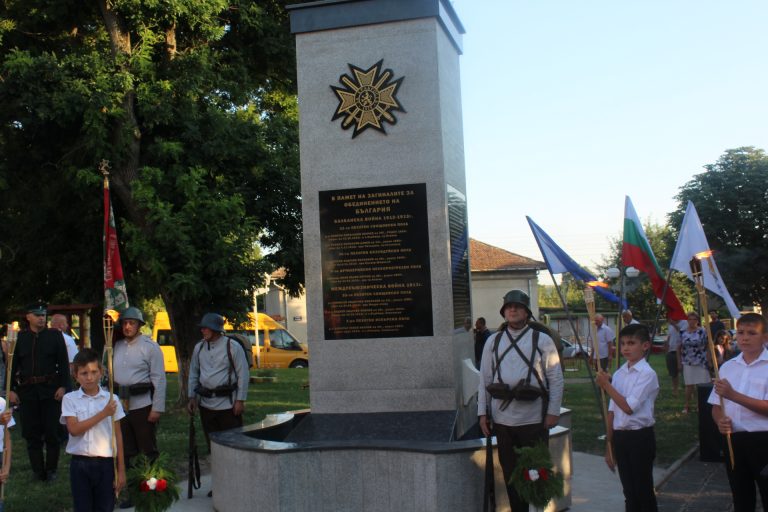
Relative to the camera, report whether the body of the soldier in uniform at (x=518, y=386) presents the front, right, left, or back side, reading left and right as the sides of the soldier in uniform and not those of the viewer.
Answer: front

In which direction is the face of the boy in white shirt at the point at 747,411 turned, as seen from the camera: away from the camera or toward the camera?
toward the camera

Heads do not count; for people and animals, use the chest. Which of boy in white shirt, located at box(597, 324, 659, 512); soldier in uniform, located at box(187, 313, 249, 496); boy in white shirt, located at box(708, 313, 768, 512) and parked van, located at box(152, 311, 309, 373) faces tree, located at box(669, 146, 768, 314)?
the parked van

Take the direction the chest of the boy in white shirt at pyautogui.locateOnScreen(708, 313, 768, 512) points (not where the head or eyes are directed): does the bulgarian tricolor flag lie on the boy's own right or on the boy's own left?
on the boy's own right

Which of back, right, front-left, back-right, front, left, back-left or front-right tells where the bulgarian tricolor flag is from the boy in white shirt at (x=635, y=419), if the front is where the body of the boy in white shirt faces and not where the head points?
back-right

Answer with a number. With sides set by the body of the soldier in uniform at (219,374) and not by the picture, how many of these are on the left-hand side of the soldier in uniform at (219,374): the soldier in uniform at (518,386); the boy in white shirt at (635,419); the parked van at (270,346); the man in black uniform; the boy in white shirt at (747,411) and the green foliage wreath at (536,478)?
4

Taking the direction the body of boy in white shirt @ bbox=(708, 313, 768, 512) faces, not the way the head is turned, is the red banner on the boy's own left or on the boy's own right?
on the boy's own right

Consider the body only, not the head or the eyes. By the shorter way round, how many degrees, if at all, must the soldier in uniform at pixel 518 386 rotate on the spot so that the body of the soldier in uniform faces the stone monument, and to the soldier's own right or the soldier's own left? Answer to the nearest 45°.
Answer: approximately 135° to the soldier's own right

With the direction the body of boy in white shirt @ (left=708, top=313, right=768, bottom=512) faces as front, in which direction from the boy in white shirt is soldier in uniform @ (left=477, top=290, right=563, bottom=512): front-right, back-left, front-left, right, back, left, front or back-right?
front-right

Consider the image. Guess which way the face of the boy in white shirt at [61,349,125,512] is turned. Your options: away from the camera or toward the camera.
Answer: toward the camera

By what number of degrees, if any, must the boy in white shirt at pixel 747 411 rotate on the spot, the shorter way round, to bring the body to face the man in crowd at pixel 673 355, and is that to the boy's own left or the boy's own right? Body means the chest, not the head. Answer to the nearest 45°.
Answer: approximately 135° to the boy's own right

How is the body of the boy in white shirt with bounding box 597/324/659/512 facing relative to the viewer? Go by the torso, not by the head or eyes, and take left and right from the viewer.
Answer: facing the viewer and to the left of the viewer

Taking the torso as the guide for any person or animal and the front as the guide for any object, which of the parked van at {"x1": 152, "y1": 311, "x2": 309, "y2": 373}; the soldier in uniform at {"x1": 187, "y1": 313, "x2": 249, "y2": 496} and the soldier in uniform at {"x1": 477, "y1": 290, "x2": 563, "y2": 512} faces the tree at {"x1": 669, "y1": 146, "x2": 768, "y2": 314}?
the parked van

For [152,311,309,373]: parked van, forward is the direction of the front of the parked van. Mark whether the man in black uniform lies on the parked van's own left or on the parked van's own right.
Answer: on the parked van's own right

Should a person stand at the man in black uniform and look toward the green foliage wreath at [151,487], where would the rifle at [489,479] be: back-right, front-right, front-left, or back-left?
front-left

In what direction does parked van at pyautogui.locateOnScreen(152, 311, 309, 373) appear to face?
to the viewer's right

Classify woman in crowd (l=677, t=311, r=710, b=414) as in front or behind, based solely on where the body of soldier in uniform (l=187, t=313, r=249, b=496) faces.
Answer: behind

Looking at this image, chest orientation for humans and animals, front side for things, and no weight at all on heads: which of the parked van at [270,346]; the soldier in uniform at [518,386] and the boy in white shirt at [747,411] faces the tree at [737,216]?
the parked van

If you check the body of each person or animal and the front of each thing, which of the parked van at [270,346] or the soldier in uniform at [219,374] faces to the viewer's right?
the parked van
